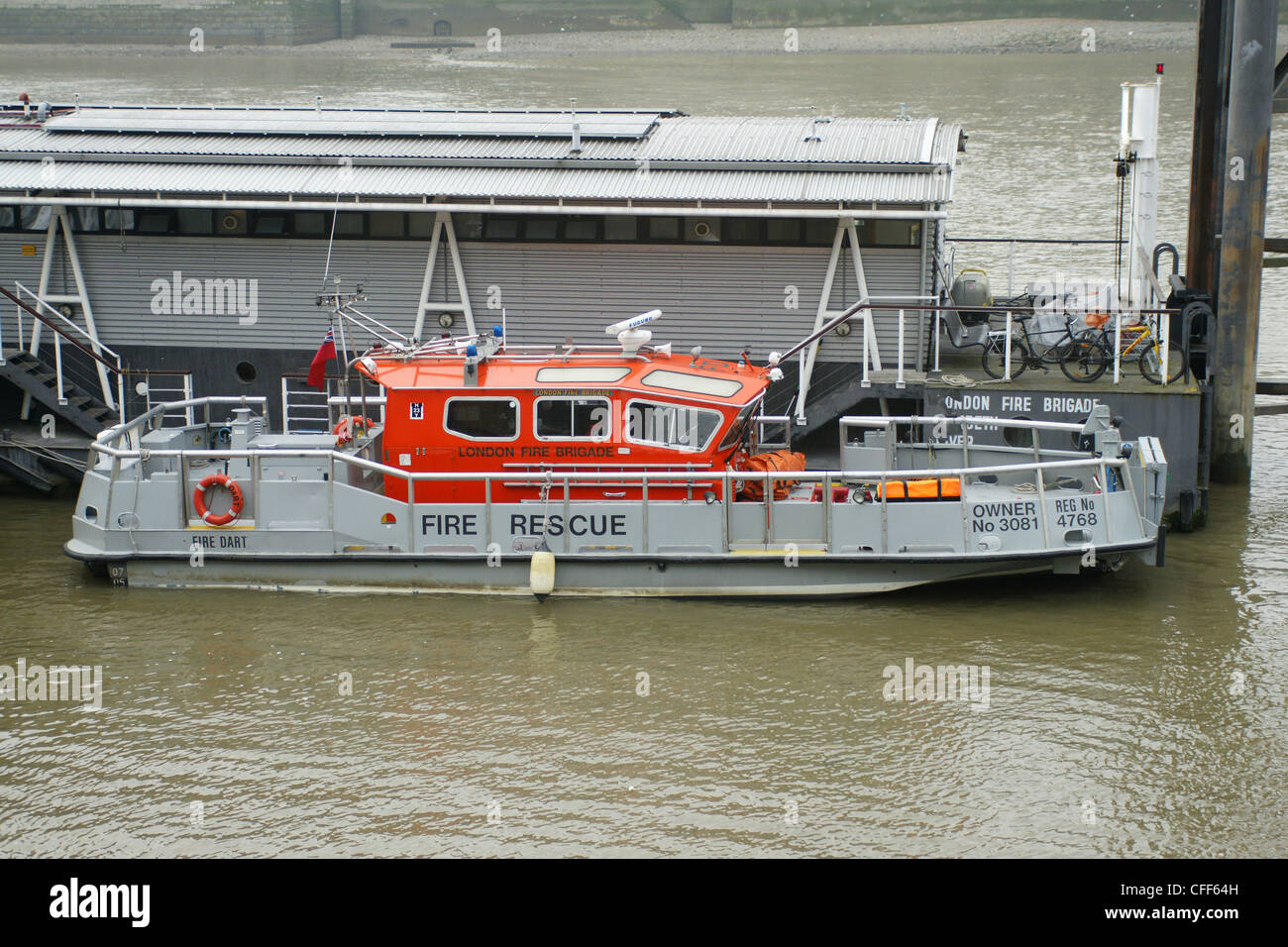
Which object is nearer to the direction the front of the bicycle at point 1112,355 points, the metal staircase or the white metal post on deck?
the white metal post on deck

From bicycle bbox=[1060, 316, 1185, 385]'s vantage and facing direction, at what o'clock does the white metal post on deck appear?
The white metal post on deck is roughly at 9 o'clock from the bicycle.

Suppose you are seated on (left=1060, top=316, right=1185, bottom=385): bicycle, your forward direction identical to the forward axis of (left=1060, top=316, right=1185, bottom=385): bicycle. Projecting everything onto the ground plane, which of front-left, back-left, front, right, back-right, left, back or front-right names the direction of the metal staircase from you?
back

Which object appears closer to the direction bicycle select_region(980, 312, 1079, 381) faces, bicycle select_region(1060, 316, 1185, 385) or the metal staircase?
the bicycle

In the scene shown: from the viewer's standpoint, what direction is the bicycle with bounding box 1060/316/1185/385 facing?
to the viewer's right

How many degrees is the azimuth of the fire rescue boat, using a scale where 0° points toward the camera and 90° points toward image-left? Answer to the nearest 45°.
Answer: approximately 270°

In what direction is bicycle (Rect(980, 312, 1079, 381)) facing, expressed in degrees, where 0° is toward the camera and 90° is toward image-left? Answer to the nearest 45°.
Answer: approximately 270°
